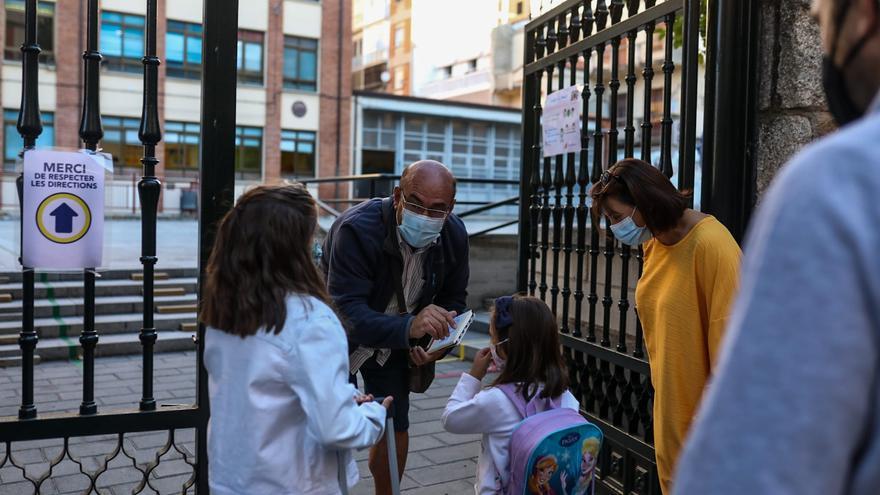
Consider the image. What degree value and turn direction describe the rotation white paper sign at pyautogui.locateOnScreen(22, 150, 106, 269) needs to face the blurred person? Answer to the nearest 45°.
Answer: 0° — it already faces them

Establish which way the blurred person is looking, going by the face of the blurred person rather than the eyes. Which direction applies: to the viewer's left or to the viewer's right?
to the viewer's left

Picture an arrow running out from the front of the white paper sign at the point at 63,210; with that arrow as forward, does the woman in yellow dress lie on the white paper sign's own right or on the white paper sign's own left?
on the white paper sign's own left

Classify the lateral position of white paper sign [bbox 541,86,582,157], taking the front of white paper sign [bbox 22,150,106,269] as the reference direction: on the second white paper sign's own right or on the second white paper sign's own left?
on the second white paper sign's own left

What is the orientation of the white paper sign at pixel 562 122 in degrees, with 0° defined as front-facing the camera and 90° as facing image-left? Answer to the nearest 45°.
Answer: approximately 45°

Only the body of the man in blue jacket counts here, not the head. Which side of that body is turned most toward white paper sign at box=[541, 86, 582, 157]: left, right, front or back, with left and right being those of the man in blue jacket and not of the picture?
left

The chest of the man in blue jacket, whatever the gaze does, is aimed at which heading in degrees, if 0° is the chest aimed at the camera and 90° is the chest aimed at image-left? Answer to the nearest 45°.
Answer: approximately 315°

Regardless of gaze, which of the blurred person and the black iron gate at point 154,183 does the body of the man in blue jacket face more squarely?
the blurred person
